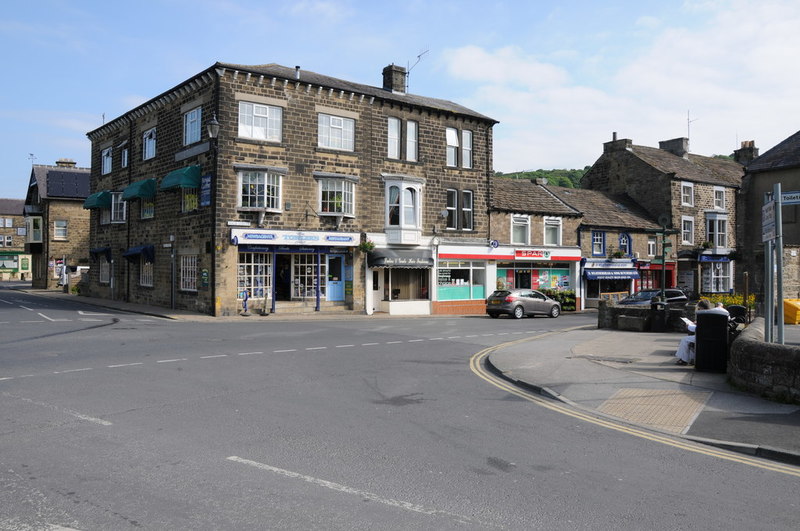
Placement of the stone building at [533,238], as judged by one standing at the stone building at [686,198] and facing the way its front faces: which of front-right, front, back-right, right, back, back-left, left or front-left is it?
right

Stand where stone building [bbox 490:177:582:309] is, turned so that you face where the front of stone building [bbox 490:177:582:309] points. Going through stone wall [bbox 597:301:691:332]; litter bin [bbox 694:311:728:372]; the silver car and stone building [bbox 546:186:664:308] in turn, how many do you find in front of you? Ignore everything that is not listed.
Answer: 3

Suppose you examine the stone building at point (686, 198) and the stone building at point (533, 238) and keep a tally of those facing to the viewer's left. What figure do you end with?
0

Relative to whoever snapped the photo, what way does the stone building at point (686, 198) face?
facing the viewer and to the right of the viewer

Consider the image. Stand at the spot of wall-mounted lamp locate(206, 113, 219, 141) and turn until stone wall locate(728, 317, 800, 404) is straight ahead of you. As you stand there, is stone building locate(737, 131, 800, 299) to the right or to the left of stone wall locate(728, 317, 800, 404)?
left

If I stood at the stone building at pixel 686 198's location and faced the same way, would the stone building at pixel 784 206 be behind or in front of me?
in front

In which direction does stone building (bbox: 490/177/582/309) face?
toward the camera

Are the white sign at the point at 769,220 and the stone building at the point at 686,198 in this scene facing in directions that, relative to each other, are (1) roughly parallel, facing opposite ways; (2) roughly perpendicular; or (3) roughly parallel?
roughly perpendicular

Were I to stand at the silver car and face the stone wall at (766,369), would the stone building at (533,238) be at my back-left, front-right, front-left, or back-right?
back-left

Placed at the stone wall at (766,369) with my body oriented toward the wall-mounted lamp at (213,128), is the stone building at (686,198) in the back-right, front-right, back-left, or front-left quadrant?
front-right

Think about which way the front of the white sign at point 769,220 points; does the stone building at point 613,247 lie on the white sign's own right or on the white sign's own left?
on the white sign's own right

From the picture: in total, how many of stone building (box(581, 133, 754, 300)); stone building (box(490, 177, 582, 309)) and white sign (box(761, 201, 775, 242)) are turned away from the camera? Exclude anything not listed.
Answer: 0

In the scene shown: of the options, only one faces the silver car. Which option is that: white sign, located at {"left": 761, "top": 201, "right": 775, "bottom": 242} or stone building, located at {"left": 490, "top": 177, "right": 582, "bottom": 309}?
the stone building

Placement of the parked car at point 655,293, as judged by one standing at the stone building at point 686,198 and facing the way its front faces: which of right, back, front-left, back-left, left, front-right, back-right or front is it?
front-right

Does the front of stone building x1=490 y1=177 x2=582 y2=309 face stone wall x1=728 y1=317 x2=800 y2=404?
yes

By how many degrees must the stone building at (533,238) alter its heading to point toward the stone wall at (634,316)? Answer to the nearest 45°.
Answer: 0° — it already faces it

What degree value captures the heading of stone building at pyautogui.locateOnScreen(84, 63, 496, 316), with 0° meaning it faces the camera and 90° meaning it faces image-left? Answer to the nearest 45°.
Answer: approximately 315°

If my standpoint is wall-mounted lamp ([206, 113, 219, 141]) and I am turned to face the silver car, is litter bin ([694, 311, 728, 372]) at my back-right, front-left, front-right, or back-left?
front-right
